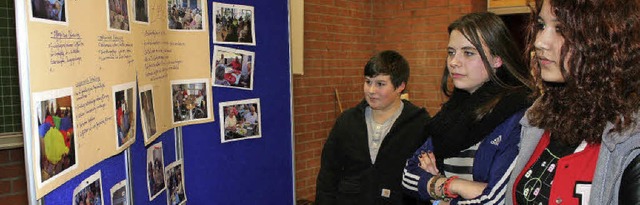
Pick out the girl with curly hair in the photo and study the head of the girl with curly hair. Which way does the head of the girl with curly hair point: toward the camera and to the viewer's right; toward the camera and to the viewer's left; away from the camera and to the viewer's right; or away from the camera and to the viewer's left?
toward the camera and to the viewer's left

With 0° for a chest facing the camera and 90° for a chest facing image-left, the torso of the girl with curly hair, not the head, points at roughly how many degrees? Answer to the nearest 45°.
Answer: approximately 45°

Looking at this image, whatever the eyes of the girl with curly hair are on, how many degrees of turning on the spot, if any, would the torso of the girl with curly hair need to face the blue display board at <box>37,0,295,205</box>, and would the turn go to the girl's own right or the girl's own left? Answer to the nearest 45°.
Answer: approximately 90° to the girl's own right
